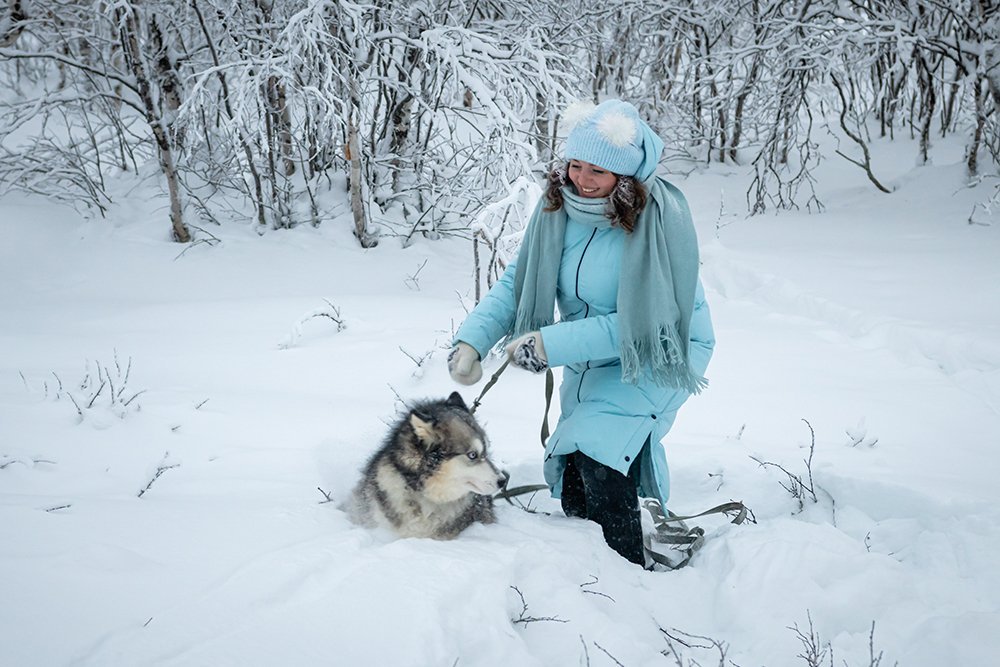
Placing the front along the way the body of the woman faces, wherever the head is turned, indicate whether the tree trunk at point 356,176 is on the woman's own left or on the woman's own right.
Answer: on the woman's own right

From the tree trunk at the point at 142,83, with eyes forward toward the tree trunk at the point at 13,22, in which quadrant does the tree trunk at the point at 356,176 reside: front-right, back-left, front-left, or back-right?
back-right

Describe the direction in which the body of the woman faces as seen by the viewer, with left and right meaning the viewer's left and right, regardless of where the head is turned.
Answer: facing the viewer and to the left of the viewer

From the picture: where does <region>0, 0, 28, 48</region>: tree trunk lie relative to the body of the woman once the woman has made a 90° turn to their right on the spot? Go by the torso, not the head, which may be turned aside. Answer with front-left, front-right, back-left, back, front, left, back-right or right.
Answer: front

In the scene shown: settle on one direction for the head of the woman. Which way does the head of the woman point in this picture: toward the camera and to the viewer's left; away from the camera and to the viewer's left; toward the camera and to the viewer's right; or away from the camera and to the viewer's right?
toward the camera and to the viewer's left

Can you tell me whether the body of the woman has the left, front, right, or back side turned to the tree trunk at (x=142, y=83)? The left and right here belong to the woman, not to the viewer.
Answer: right
